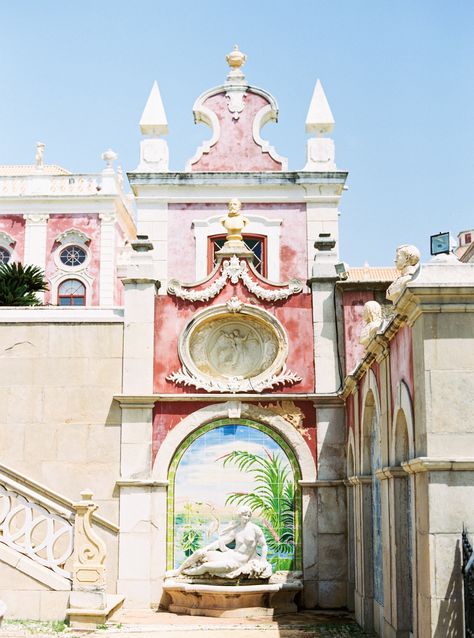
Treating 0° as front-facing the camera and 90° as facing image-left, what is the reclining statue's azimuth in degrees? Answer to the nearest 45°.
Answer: approximately 0°

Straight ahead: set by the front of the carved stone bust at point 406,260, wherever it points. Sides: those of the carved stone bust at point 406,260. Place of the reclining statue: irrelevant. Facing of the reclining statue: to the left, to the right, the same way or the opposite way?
to the left

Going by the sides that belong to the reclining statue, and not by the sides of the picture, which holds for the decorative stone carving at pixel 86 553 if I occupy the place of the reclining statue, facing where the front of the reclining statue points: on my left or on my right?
on my right

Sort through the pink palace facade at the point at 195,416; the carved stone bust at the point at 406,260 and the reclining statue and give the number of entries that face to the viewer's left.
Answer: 1

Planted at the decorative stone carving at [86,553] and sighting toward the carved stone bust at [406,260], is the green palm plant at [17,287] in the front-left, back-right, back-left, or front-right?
back-left

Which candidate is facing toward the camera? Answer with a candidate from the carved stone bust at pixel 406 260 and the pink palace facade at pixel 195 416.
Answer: the pink palace facade

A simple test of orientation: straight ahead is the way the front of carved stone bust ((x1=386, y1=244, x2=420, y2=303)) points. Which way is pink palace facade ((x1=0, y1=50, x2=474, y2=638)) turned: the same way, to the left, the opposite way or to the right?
to the left

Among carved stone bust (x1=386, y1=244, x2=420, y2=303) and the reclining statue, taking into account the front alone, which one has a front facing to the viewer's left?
the carved stone bust

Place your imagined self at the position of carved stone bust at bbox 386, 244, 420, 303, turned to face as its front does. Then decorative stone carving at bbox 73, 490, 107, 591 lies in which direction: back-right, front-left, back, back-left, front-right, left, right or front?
front

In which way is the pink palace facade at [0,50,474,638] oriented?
toward the camera

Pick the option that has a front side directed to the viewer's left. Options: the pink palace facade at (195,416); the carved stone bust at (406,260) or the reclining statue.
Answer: the carved stone bust

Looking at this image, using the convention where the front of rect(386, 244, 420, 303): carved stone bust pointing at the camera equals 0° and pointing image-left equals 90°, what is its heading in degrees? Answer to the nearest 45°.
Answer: approximately 90°

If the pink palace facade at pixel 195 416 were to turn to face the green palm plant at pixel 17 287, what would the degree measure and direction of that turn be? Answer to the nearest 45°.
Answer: approximately 135° to its right

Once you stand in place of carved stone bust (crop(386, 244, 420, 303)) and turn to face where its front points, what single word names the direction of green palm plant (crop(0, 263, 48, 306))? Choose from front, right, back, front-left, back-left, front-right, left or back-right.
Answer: front-right

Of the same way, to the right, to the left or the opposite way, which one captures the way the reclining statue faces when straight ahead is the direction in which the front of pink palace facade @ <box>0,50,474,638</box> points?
the same way
